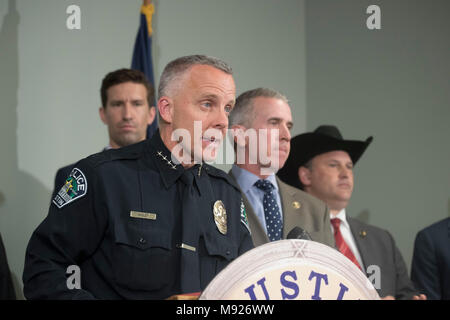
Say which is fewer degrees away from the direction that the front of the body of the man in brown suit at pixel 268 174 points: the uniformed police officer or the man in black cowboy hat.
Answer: the uniformed police officer

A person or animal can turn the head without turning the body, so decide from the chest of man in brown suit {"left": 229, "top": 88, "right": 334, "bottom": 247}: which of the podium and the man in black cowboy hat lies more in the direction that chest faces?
the podium

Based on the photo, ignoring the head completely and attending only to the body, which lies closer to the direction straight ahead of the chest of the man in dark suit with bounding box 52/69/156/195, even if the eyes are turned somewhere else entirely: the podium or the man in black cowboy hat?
the podium

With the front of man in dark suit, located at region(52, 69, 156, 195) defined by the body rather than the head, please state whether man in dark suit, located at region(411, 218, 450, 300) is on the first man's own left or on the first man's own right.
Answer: on the first man's own left
